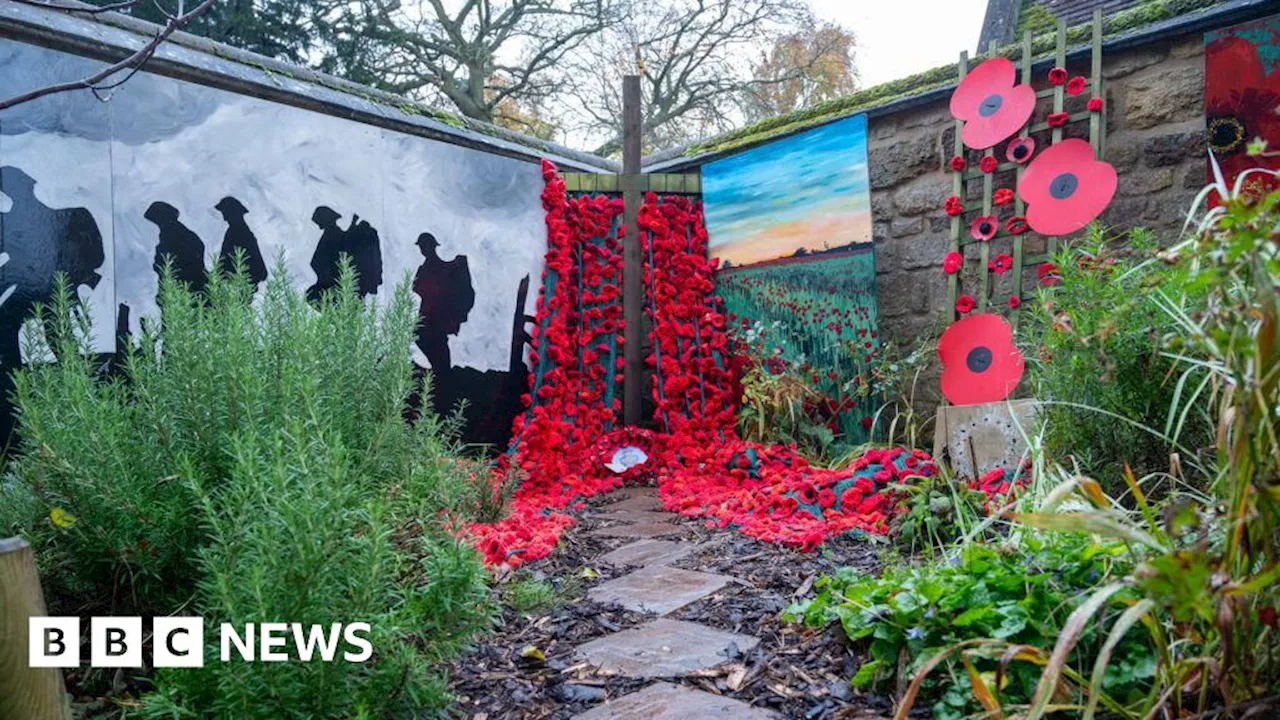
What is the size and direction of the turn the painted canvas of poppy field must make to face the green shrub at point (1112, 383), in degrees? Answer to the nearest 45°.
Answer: approximately 45° to its left

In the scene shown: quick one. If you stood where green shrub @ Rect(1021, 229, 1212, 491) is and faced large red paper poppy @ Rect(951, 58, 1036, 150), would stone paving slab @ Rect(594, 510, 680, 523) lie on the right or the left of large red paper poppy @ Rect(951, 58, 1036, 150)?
left

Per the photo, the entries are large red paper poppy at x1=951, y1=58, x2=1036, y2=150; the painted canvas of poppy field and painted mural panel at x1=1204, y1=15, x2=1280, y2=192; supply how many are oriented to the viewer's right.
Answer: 0

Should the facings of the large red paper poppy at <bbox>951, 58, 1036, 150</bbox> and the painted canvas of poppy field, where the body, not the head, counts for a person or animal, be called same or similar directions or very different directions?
same or similar directions

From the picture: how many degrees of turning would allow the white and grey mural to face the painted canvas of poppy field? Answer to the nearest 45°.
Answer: approximately 45° to its left

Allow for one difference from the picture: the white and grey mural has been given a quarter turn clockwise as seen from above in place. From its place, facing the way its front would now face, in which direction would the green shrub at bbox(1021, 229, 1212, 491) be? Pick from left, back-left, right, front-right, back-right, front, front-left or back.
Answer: left

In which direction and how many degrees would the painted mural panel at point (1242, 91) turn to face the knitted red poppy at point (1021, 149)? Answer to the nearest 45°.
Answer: approximately 45° to its right

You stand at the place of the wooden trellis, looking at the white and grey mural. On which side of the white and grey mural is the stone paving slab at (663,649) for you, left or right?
left

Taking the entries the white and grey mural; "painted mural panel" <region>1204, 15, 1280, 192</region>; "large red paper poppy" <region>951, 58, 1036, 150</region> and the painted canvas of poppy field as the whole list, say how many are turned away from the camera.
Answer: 0

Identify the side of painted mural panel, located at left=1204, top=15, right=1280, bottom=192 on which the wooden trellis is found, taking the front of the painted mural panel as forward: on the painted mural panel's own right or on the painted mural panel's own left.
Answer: on the painted mural panel's own right

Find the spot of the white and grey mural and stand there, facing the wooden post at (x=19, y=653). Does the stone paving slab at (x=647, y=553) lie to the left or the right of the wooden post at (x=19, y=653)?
left

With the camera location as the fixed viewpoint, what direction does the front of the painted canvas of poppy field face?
facing the viewer and to the left of the viewer

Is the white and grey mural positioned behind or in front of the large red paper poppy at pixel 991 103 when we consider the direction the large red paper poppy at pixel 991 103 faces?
in front

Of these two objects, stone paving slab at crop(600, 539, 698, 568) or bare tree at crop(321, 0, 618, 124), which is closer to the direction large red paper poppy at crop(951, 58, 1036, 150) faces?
the stone paving slab

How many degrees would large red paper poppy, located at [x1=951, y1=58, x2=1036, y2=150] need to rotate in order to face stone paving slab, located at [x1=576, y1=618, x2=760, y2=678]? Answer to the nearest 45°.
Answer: approximately 45° to its left
